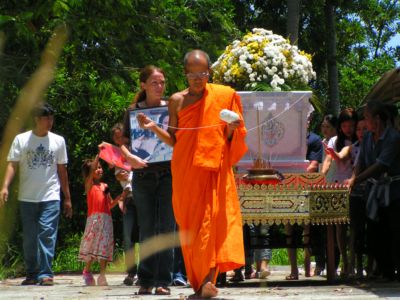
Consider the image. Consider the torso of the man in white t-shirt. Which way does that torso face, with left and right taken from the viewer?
facing the viewer

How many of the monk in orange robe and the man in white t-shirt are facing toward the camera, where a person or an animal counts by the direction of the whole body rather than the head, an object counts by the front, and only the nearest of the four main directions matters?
2

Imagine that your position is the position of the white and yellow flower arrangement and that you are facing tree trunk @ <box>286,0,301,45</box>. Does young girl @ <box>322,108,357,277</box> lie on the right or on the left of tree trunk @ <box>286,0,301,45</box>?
right

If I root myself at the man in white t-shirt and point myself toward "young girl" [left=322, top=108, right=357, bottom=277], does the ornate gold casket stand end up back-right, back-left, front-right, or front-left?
front-right

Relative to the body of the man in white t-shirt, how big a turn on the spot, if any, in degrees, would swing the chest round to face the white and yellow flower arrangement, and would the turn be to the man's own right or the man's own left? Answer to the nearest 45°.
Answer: approximately 45° to the man's own left

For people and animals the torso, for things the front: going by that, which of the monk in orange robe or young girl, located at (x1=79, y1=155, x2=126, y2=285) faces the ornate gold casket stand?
the young girl

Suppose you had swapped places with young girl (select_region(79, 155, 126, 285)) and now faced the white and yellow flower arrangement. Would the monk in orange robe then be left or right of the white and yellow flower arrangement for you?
right

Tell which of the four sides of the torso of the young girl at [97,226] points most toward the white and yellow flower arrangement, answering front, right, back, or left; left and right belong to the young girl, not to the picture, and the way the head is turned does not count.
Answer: left

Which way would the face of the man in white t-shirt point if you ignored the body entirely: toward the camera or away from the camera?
toward the camera

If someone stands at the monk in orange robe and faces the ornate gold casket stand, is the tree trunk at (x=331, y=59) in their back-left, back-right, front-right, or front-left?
front-left

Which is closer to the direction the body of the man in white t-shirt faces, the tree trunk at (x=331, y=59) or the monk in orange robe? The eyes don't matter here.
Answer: the monk in orange robe

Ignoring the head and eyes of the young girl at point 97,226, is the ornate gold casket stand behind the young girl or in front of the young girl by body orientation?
in front
